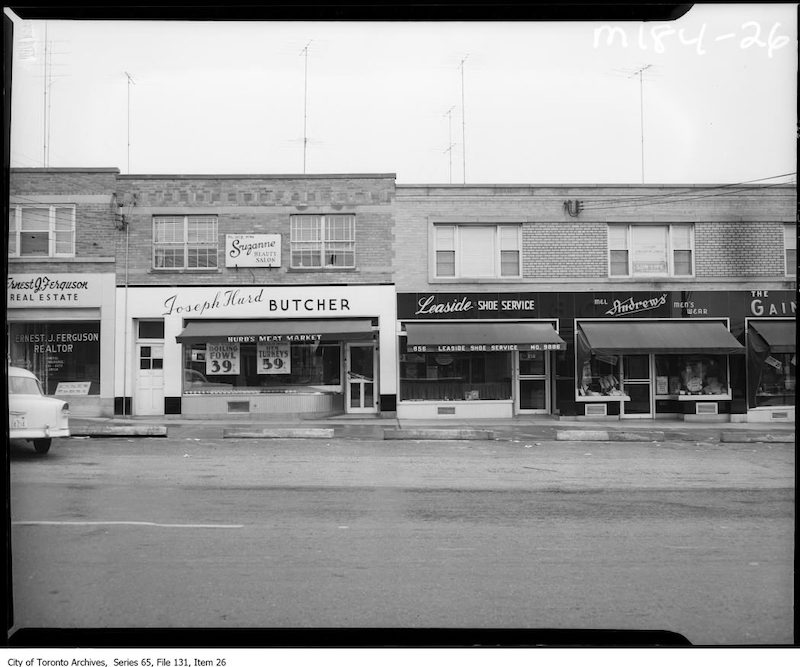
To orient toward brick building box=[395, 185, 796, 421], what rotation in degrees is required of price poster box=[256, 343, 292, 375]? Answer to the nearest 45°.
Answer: approximately 90° to its left

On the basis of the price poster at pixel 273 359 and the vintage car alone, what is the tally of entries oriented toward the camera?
1

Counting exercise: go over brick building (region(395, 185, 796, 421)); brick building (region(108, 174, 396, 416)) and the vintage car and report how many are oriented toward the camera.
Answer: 2

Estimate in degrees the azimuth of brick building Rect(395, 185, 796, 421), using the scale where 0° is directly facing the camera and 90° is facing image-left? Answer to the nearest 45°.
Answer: approximately 0°

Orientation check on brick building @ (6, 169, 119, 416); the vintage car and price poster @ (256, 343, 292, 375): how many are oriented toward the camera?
2

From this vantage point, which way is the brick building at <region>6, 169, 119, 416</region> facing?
toward the camera

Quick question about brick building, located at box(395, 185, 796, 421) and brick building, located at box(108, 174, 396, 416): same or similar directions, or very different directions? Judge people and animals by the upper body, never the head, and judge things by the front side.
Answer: same or similar directions

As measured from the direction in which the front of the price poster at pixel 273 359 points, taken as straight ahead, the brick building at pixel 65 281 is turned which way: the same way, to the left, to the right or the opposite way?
the same way

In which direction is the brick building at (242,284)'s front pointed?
toward the camera

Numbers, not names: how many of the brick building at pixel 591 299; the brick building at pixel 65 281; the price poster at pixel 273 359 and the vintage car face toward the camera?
3

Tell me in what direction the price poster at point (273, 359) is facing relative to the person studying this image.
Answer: facing the viewer

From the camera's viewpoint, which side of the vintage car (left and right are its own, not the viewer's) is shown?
back

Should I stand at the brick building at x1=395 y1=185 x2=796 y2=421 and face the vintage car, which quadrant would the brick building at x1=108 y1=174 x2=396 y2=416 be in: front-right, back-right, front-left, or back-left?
front-right

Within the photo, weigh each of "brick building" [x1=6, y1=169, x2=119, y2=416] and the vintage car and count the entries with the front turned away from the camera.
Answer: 1
